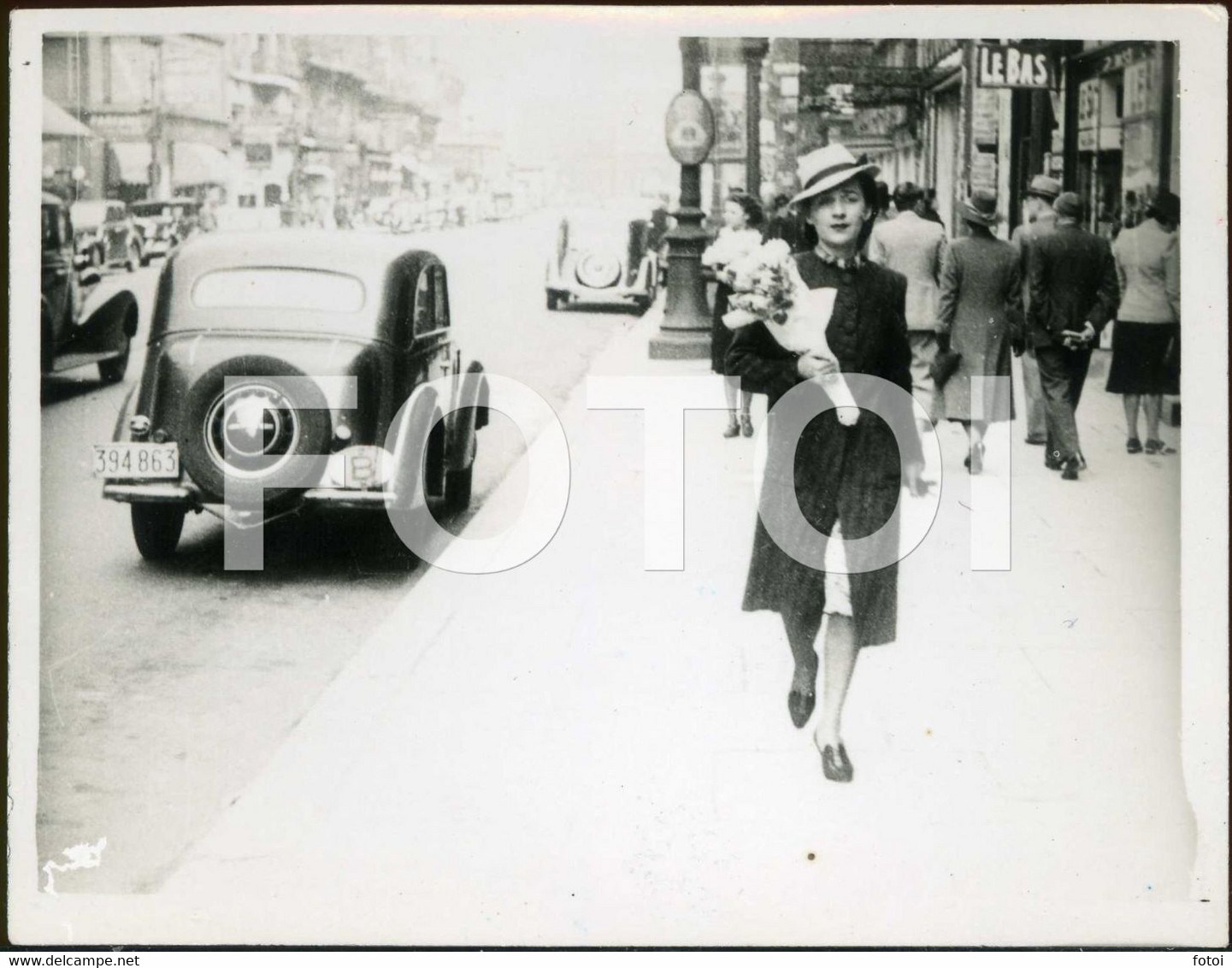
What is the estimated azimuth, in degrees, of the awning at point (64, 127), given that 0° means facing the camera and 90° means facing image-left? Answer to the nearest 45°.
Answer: approximately 270°

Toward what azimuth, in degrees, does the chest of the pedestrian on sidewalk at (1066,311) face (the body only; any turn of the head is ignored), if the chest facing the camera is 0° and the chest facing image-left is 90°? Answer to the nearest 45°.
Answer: approximately 180°

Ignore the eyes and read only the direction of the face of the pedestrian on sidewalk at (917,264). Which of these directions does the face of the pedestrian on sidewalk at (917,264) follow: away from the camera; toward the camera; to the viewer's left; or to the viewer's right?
away from the camera

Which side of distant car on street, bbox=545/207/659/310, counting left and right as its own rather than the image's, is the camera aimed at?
back

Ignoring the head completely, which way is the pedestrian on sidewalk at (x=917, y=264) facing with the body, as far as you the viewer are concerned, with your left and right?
facing away from the viewer

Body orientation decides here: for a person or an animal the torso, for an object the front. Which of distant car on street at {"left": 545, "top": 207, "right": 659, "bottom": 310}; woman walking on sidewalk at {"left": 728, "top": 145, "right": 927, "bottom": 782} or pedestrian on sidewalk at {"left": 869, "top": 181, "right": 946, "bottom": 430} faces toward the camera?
the woman walking on sidewalk

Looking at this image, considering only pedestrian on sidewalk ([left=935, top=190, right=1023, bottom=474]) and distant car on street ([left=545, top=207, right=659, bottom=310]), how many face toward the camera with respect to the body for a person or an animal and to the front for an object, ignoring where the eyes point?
0

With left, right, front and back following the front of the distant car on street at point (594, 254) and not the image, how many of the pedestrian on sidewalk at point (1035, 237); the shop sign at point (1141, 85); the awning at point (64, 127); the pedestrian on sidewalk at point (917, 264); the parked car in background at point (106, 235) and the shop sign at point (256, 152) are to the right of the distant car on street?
3

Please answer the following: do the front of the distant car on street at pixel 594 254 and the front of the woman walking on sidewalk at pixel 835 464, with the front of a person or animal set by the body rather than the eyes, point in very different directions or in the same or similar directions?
very different directions

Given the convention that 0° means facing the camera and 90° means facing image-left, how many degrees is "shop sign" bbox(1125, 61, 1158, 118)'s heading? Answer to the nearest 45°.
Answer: approximately 45°

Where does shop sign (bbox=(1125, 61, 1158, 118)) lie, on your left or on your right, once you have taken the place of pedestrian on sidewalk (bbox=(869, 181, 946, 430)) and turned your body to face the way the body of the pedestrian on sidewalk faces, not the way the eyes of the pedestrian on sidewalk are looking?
on your right

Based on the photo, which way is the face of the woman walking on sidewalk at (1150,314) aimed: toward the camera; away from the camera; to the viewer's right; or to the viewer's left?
away from the camera
